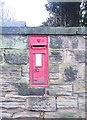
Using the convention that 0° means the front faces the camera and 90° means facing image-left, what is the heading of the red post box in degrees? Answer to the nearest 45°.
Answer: approximately 0°
